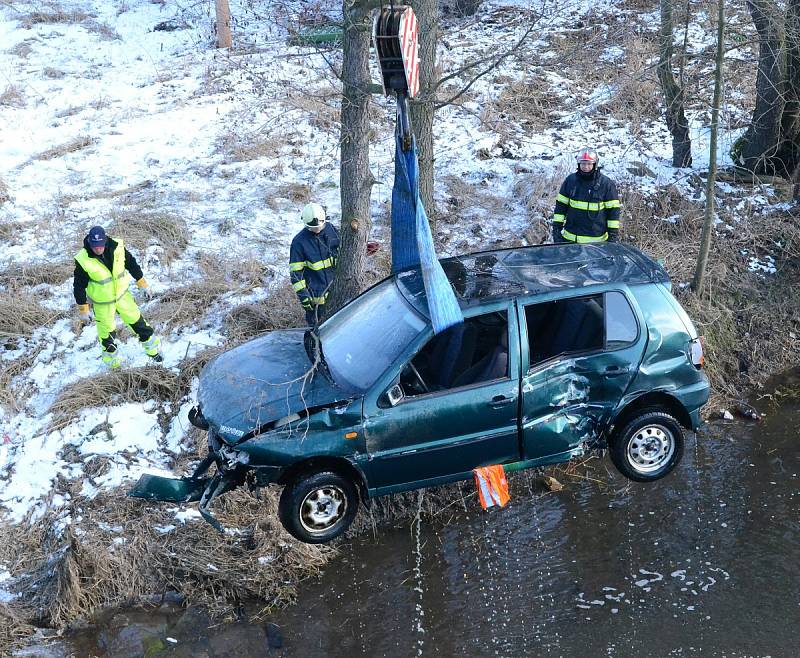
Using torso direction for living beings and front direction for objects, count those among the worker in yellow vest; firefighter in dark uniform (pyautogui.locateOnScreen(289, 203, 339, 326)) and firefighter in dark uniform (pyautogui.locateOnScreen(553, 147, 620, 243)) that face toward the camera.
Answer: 3

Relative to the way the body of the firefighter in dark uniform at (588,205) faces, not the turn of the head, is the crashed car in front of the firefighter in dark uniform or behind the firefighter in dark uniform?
in front

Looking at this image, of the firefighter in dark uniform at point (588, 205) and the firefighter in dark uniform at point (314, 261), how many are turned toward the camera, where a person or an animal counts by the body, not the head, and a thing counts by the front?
2

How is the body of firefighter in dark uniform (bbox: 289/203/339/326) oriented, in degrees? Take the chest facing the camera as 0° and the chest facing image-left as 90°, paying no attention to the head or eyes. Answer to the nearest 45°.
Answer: approximately 0°

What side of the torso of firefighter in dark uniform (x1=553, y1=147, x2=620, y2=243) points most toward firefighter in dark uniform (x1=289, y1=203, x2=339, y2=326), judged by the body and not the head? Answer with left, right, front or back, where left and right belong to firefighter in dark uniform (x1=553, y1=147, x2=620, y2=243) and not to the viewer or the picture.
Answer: right

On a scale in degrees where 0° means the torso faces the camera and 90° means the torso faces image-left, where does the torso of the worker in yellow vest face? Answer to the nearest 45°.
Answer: approximately 0°

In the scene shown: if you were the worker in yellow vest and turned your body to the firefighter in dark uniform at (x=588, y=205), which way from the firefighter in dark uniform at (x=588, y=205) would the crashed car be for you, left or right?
right

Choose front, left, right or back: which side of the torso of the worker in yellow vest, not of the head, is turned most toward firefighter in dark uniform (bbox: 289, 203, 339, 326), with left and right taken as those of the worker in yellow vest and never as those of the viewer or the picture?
left
